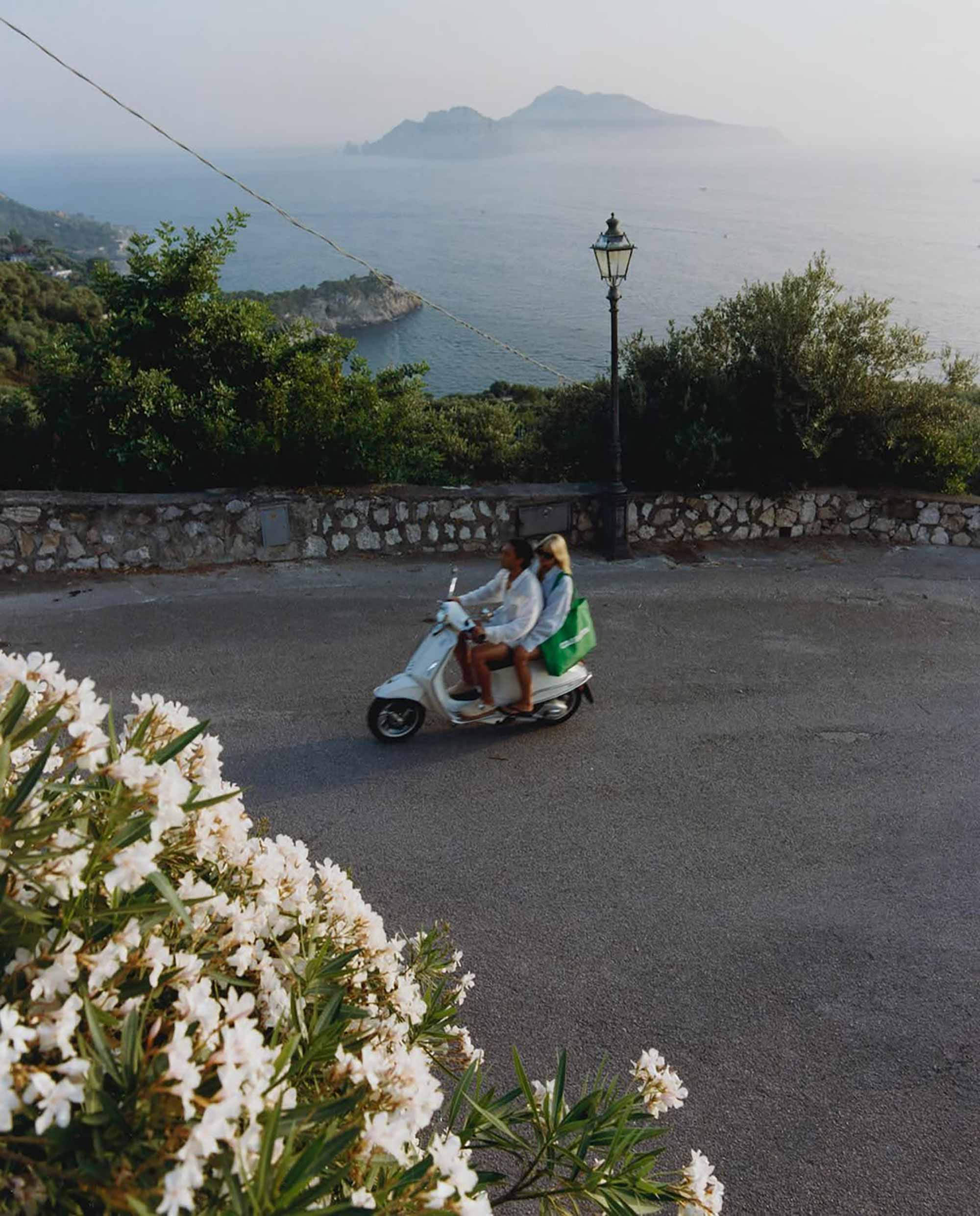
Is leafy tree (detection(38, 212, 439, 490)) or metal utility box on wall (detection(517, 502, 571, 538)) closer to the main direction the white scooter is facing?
the leafy tree

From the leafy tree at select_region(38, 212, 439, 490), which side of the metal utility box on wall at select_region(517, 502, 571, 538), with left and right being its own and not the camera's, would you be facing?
right

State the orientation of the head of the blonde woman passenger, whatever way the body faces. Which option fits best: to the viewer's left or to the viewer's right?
to the viewer's left

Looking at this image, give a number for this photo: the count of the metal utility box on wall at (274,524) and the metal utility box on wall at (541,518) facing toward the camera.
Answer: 2

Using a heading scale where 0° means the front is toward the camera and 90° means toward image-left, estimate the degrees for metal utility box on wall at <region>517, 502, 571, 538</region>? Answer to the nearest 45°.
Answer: approximately 0°

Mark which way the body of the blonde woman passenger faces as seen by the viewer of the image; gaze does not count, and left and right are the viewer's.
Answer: facing to the left of the viewer

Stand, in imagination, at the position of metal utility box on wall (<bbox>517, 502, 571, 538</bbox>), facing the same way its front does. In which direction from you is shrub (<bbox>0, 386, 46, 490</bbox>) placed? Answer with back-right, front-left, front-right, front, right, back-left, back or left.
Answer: right

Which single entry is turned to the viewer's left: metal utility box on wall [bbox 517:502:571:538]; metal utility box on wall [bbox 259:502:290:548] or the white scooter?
the white scooter

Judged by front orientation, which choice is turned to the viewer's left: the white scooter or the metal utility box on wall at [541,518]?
the white scooter

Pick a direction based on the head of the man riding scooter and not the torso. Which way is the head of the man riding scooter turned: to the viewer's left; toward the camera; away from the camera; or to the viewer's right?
to the viewer's left

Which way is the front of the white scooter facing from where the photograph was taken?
facing to the left of the viewer

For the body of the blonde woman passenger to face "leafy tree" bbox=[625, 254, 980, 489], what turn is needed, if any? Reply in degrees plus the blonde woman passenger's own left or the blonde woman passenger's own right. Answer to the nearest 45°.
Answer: approximately 135° to the blonde woman passenger's own right

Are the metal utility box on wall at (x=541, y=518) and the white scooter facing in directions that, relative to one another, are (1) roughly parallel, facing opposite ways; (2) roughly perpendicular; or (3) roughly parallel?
roughly perpendicular

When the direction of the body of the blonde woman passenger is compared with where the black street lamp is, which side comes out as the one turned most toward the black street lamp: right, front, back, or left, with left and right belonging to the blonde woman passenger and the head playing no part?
right
